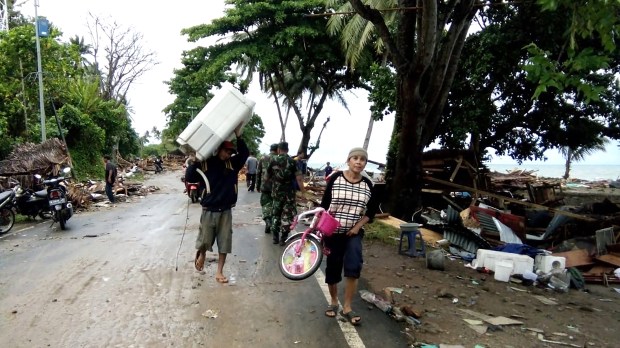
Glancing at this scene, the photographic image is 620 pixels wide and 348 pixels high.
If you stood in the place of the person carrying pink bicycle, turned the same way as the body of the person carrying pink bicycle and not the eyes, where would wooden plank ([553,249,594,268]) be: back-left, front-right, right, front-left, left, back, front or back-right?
back-left

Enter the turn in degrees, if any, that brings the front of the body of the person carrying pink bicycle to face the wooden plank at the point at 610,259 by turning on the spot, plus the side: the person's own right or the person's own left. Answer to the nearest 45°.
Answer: approximately 135° to the person's own left

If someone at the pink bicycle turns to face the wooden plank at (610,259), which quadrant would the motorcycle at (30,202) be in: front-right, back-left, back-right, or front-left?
back-left

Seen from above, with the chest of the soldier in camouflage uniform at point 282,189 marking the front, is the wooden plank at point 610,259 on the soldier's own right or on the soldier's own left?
on the soldier's own right

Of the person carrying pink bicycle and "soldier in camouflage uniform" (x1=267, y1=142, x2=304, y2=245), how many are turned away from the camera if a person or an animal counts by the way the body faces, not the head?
1

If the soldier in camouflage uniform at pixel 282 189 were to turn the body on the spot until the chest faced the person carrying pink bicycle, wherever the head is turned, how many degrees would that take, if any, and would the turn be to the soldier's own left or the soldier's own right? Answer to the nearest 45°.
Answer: approximately 180°

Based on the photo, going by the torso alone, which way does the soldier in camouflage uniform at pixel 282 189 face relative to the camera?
away from the camera

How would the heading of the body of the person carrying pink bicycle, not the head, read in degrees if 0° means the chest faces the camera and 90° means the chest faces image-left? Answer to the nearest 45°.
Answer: approximately 0°
